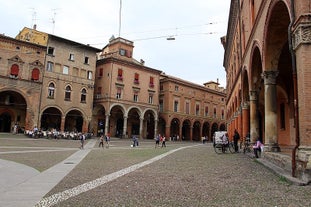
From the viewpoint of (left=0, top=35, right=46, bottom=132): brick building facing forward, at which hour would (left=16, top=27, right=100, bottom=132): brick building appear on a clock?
(left=16, top=27, right=100, bottom=132): brick building is roughly at 10 o'clock from (left=0, top=35, right=46, bottom=132): brick building.

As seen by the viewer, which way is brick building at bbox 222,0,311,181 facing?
to the viewer's left

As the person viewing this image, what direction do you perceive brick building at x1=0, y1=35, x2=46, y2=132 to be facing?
facing the viewer and to the right of the viewer

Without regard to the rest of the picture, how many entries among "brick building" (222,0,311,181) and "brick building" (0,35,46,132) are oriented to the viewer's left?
1

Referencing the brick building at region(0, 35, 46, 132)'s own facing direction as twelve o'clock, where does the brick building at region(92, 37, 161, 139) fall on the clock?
the brick building at region(92, 37, 161, 139) is roughly at 10 o'clock from the brick building at region(0, 35, 46, 132).

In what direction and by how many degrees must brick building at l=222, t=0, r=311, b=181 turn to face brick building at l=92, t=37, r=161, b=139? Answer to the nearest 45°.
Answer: approximately 45° to its right

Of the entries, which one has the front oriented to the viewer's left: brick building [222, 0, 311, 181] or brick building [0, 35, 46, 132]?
brick building [222, 0, 311, 181]

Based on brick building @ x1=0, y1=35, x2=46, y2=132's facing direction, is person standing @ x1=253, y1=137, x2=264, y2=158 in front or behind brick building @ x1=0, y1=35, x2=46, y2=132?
in front

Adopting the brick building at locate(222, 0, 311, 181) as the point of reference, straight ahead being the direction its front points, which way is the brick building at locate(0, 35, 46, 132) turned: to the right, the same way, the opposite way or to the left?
the opposite way

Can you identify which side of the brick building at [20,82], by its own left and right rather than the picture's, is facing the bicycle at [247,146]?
front

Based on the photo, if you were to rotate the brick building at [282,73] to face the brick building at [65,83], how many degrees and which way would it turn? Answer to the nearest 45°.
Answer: approximately 45° to its right
